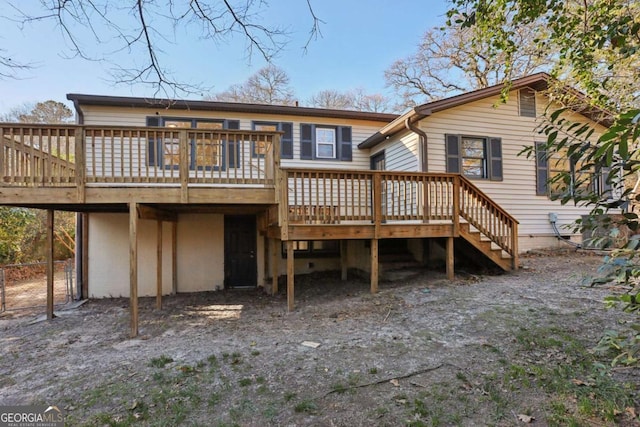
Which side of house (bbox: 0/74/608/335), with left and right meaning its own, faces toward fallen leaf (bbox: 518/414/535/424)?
back

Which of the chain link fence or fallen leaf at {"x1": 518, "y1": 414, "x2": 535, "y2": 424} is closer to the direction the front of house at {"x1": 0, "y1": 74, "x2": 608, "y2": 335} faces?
the chain link fence

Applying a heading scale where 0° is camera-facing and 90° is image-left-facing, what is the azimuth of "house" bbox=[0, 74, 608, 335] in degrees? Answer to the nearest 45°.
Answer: approximately 180°

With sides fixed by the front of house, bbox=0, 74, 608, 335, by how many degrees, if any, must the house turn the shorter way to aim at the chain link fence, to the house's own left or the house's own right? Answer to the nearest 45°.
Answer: approximately 90° to the house's own left
